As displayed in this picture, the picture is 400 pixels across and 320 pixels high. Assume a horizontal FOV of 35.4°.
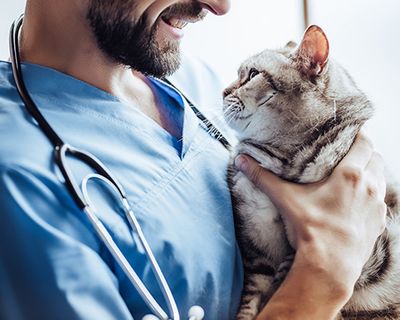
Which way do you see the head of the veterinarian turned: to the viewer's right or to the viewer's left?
to the viewer's right

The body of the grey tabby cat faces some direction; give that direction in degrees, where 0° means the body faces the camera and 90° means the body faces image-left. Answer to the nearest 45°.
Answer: approximately 90°

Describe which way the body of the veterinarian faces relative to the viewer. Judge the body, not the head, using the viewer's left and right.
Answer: facing the viewer and to the right of the viewer
